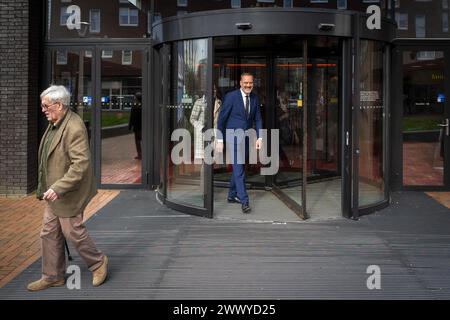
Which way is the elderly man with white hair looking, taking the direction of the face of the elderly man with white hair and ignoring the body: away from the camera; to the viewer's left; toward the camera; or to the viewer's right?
to the viewer's left

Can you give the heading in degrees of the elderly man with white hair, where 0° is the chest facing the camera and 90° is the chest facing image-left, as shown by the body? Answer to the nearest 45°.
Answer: approximately 90°
